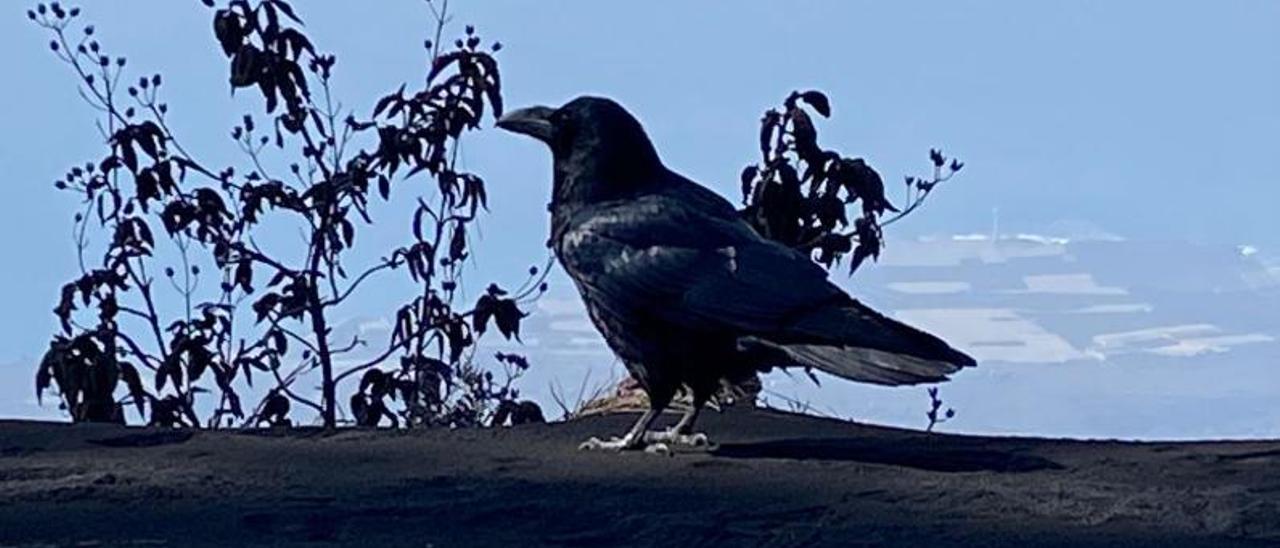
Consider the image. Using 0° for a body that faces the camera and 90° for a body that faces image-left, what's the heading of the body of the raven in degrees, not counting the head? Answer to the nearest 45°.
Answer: approximately 90°
